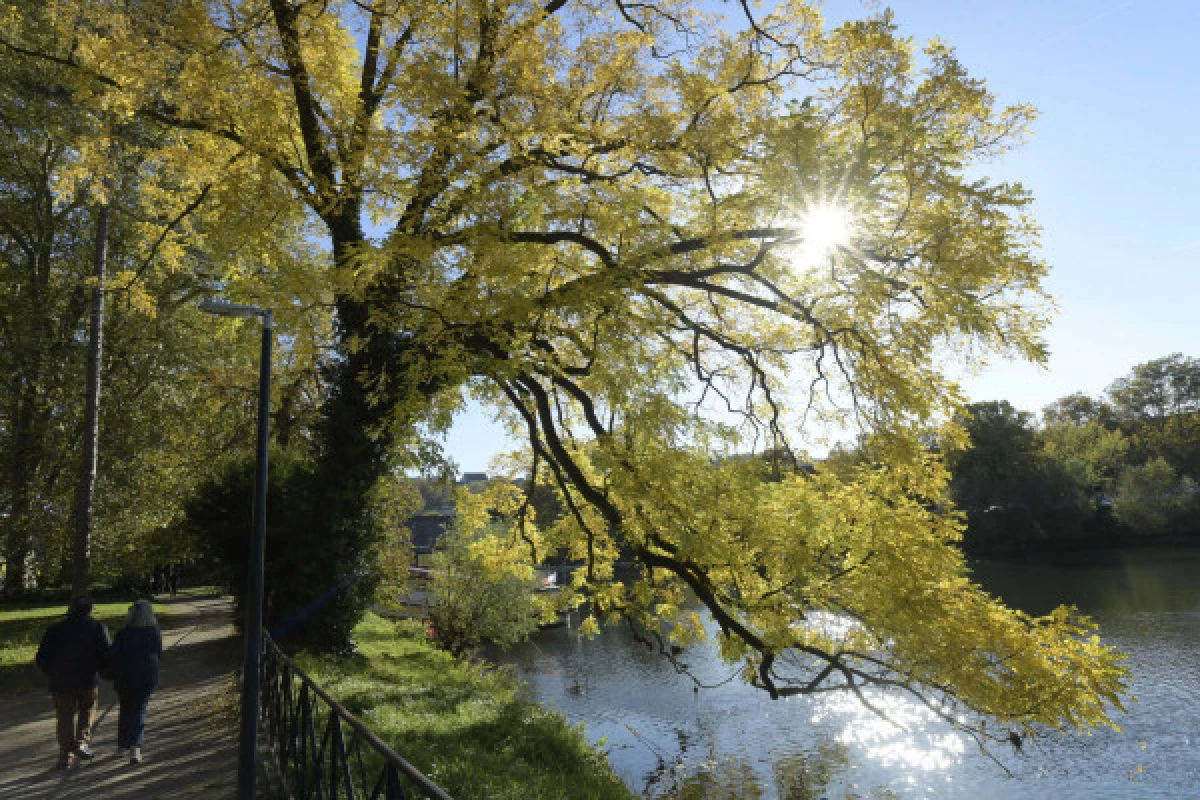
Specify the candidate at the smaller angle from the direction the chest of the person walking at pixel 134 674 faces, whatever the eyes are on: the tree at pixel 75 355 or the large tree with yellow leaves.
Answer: the tree

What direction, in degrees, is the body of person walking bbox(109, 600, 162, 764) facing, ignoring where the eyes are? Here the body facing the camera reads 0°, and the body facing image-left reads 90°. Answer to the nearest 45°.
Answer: approximately 180°

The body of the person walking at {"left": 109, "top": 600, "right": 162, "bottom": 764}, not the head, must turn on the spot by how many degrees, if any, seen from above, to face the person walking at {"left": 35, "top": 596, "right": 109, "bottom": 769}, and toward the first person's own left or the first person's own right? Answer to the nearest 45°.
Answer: approximately 90° to the first person's own left

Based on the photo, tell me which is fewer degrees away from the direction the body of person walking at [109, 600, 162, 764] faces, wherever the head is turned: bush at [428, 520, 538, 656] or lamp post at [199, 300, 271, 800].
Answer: the bush

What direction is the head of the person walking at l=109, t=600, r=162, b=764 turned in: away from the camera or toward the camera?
away from the camera

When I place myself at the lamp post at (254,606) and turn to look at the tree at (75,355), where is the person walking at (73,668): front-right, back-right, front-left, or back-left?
front-left

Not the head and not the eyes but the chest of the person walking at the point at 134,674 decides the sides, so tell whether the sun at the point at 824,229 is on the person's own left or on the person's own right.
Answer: on the person's own right
